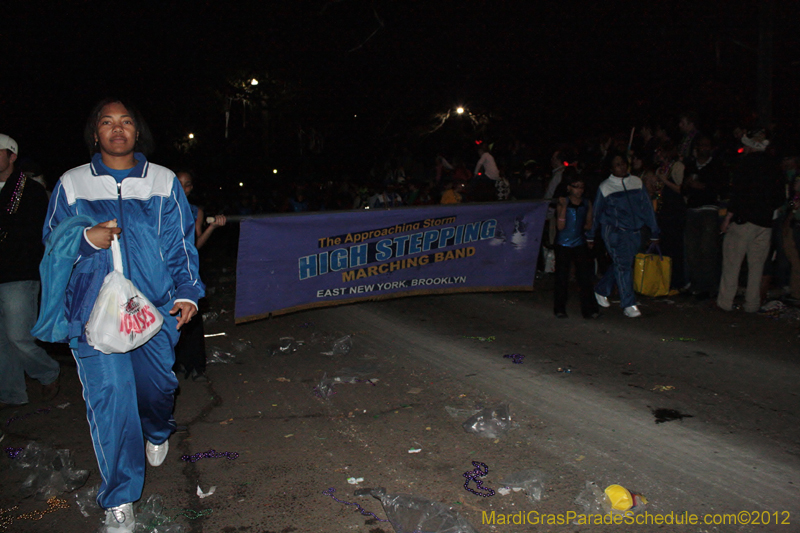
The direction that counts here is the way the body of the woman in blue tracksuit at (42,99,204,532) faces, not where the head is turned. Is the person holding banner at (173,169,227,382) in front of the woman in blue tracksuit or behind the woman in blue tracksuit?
behind

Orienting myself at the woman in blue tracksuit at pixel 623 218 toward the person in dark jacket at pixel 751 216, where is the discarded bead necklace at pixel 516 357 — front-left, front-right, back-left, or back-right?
back-right

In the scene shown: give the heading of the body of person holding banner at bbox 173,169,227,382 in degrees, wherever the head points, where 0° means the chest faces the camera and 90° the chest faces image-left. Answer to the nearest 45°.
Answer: approximately 315°

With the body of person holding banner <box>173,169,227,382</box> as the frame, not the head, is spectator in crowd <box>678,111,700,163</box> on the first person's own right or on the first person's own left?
on the first person's own left

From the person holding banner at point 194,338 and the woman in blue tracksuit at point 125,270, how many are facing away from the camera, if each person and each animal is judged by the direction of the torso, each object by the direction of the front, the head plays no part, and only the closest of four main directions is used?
0

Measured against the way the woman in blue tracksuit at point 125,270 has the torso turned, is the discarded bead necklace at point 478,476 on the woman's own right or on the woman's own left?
on the woman's own left

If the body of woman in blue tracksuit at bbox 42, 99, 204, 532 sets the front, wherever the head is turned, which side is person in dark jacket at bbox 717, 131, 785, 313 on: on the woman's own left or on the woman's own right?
on the woman's own left
